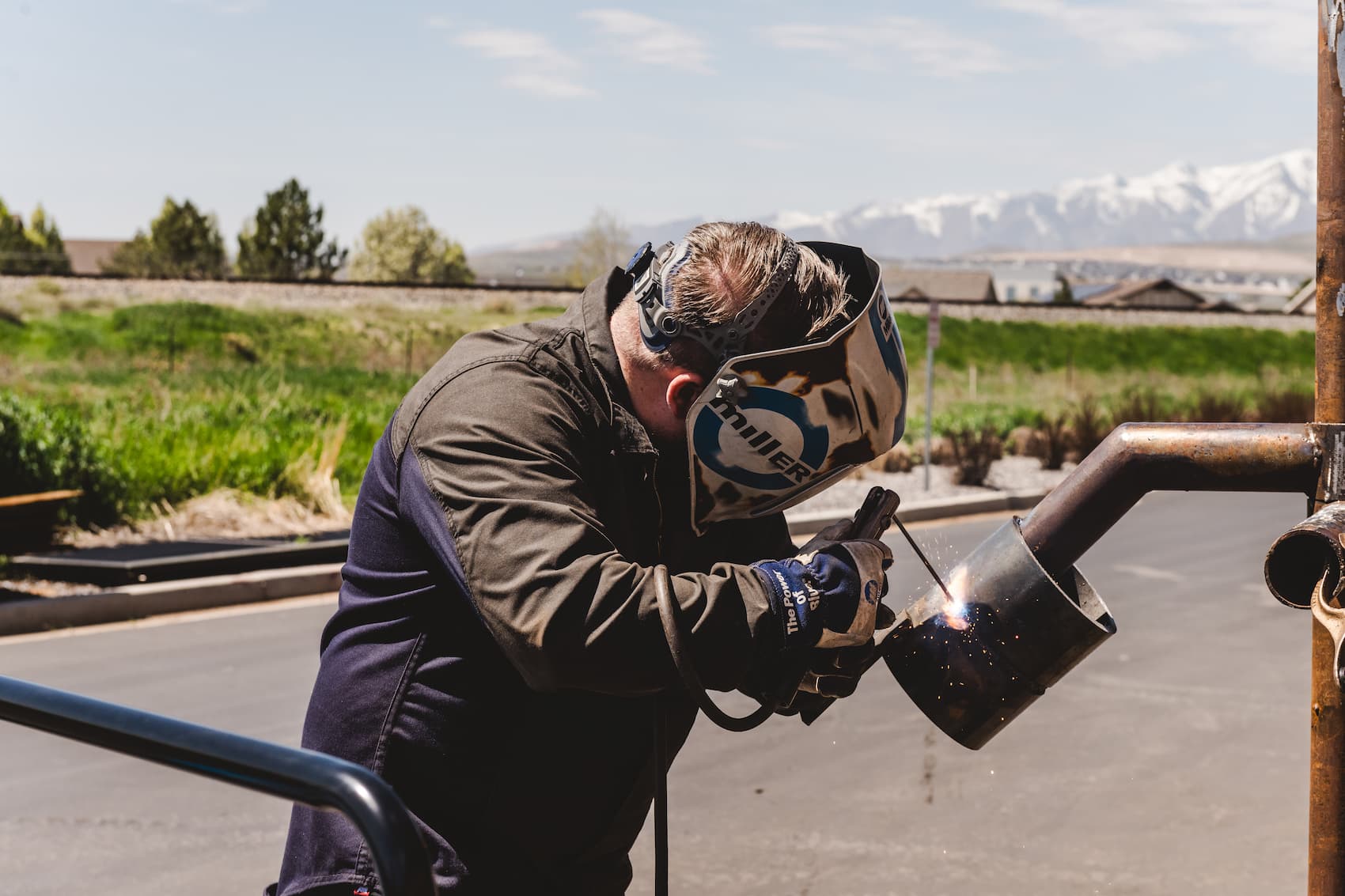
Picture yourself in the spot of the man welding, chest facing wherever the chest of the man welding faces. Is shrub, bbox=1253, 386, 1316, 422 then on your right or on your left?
on your left

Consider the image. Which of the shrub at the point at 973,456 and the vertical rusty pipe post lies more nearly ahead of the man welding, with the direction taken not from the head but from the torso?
the vertical rusty pipe post

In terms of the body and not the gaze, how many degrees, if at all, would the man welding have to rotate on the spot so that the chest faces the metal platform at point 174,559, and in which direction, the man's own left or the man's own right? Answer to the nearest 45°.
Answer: approximately 90° to the man's own left

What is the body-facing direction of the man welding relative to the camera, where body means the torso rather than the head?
to the viewer's right

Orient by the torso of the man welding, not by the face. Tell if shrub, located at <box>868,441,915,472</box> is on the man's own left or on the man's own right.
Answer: on the man's own left

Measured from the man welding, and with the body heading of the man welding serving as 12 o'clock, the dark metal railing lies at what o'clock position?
The dark metal railing is roughly at 4 o'clock from the man welding.

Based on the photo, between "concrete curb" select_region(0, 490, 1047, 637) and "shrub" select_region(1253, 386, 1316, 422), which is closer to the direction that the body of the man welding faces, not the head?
the shrub

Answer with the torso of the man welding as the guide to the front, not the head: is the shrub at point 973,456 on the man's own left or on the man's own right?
on the man's own left

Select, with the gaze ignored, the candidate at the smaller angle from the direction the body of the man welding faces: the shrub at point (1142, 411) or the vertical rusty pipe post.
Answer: the vertical rusty pipe post

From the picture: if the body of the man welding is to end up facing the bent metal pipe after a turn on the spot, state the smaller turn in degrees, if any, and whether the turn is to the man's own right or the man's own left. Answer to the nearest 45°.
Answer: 0° — they already face it

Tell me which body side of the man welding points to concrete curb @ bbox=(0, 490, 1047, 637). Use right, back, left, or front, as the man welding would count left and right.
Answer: left

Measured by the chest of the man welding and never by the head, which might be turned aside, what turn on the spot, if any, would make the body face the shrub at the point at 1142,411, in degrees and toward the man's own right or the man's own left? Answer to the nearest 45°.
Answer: approximately 45° to the man's own left

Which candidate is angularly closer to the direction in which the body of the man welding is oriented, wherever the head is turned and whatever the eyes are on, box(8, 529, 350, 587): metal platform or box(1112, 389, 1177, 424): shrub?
the shrub
